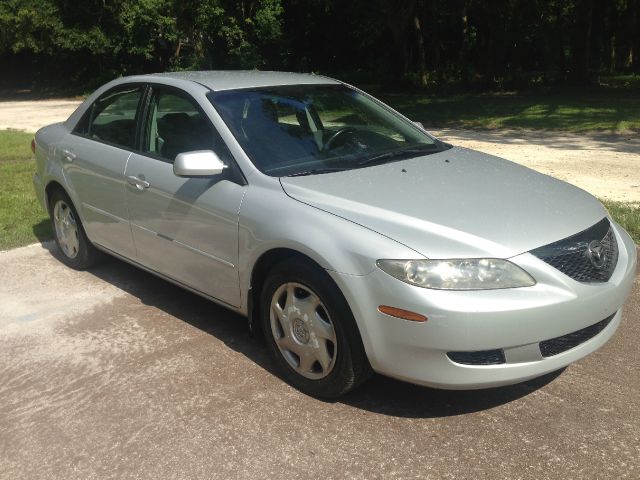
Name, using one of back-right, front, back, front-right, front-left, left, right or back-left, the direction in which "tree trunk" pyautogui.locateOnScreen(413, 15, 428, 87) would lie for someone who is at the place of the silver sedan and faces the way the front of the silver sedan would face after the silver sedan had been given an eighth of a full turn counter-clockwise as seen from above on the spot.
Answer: left

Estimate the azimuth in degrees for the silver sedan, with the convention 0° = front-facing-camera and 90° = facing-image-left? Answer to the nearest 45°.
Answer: approximately 315°
